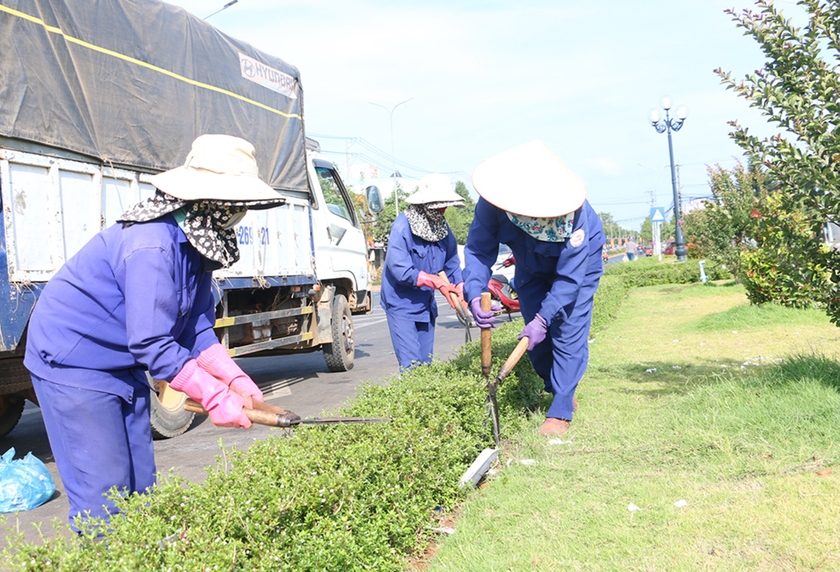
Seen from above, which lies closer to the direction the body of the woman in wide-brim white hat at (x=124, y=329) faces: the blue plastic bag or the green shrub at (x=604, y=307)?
the green shrub

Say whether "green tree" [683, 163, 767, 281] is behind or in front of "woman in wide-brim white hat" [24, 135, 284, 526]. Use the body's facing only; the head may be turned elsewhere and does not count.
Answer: in front

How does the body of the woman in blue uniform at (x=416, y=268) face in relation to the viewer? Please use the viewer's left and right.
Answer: facing the viewer and to the right of the viewer

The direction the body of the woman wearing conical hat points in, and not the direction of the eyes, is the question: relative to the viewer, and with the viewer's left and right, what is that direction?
facing the viewer and to the left of the viewer

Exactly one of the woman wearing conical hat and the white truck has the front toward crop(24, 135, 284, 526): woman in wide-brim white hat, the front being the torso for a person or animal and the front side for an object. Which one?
the woman wearing conical hat

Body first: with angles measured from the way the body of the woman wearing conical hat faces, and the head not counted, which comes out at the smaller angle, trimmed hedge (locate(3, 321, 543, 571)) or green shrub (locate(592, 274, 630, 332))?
the trimmed hedge

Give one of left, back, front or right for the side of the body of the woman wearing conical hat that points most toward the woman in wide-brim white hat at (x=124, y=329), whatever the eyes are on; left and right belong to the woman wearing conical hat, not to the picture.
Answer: front

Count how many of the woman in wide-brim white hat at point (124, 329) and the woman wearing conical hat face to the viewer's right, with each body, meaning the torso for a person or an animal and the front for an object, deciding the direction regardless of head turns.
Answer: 1

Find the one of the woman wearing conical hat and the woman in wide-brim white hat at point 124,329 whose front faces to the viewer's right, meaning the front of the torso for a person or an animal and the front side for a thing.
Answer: the woman in wide-brim white hat

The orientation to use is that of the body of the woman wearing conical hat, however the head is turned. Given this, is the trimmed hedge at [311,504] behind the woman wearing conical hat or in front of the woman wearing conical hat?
in front

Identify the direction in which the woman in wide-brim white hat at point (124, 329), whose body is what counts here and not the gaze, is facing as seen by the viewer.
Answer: to the viewer's right

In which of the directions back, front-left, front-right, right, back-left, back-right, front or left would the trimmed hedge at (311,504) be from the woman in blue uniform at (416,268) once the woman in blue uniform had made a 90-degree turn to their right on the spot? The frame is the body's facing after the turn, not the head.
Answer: front-left

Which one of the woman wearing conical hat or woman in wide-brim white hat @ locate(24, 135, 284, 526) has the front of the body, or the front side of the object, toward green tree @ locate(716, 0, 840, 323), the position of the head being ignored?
the woman in wide-brim white hat

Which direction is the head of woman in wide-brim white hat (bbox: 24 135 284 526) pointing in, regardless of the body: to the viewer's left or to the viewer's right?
to the viewer's right

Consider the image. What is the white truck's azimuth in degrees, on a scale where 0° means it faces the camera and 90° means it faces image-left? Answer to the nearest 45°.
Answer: approximately 225°

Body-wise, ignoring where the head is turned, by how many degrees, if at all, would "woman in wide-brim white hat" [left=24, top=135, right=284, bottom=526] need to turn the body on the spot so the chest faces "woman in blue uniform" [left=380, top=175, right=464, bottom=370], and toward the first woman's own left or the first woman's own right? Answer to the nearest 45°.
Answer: approximately 45° to the first woman's own left

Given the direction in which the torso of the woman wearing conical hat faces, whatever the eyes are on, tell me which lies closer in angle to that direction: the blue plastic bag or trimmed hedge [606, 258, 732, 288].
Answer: the blue plastic bag
